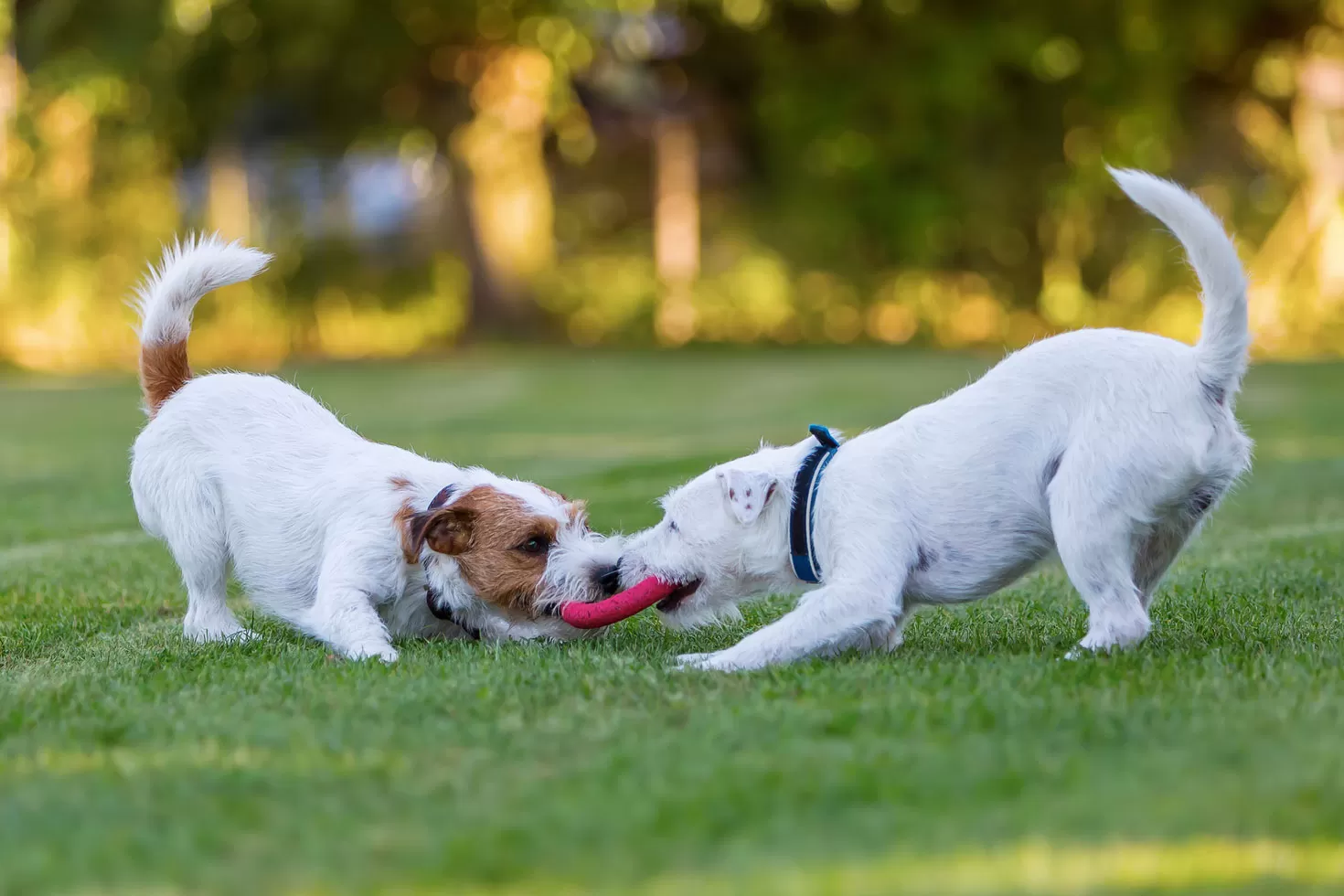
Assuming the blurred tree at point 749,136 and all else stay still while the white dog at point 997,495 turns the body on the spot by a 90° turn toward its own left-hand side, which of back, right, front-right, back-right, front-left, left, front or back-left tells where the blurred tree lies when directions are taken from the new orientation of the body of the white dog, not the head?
back

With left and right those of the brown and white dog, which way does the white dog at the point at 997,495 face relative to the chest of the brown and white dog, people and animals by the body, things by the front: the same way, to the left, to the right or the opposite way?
the opposite way

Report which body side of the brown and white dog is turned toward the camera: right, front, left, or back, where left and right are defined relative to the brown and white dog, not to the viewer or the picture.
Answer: right

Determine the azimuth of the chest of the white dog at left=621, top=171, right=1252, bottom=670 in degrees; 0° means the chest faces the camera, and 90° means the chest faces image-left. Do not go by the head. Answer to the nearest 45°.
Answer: approximately 90°

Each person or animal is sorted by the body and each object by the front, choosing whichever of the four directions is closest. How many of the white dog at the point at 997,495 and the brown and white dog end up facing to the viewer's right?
1

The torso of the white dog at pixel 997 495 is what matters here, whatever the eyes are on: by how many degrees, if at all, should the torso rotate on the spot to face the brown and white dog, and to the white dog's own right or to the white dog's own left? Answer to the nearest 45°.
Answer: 0° — it already faces it

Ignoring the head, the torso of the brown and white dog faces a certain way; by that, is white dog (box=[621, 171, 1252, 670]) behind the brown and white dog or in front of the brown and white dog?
in front

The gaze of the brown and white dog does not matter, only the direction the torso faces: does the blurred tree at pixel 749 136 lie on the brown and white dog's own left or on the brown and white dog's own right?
on the brown and white dog's own left
